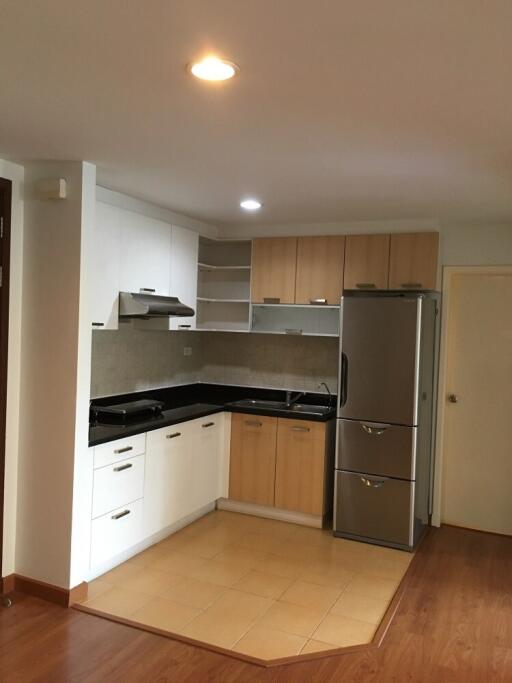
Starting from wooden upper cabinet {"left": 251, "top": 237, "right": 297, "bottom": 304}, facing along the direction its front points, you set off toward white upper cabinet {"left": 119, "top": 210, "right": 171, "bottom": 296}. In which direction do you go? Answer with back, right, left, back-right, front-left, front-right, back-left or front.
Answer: front-right

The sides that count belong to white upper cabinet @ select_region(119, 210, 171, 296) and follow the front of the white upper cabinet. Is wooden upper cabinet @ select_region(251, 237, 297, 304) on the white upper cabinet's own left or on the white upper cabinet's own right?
on the white upper cabinet's own left

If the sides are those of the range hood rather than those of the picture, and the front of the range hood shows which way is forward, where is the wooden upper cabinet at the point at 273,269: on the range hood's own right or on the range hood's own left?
on the range hood's own left

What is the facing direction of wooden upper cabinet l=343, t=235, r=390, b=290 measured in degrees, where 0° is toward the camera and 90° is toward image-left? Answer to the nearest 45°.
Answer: approximately 0°

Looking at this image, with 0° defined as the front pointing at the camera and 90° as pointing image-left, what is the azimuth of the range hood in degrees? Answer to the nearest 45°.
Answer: approximately 315°

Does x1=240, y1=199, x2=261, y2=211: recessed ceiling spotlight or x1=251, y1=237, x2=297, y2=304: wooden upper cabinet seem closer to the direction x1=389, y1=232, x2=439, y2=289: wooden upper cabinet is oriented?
the recessed ceiling spotlight
